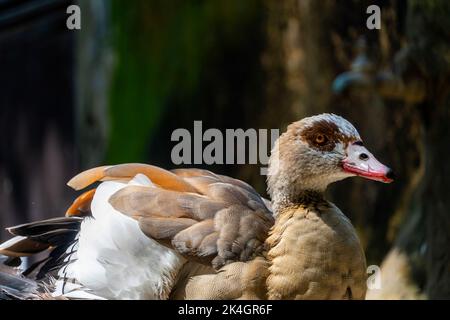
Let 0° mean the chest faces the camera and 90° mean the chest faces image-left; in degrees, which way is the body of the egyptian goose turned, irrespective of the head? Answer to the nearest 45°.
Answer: approximately 270°
